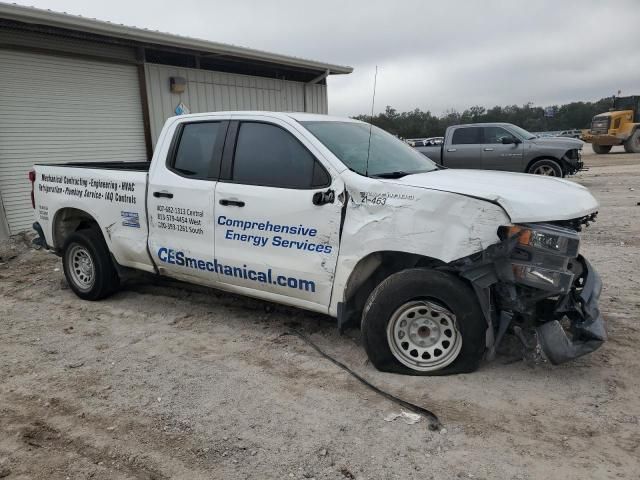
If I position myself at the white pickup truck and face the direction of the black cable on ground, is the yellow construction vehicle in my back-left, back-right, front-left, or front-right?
back-left

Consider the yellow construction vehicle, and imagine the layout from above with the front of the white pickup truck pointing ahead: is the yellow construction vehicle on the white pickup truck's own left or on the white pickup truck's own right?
on the white pickup truck's own left

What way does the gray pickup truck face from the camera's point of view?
to the viewer's right

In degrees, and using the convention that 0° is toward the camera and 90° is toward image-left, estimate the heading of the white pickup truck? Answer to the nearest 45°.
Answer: approximately 315°

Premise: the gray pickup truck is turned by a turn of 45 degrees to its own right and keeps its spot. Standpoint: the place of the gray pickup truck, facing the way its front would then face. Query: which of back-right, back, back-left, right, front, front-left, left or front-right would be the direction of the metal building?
right

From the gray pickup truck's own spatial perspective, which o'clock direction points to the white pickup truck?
The white pickup truck is roughly at 3 o'clock from the gray pickup truck.

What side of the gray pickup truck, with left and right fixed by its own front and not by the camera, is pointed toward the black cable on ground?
right

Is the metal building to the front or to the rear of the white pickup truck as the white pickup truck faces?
to the rear

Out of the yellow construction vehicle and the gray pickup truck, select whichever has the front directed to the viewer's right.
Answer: the gray pickup truck

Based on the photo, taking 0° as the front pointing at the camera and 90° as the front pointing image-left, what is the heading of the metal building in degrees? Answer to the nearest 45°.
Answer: approximately 315°
